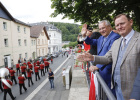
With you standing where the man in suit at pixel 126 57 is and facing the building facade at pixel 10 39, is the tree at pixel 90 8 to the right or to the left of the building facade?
right

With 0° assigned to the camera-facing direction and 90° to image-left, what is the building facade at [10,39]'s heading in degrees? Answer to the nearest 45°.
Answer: approximately 315°

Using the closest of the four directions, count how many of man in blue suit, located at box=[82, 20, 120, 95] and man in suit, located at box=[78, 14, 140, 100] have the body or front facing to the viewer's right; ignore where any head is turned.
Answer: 0

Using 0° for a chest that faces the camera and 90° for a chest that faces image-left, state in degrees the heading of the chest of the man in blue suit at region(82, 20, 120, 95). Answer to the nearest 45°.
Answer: approximately 45°

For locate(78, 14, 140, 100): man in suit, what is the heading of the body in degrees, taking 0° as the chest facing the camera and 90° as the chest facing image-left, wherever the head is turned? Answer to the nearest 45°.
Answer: approximately 45°

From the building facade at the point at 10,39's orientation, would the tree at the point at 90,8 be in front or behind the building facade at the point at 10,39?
in front

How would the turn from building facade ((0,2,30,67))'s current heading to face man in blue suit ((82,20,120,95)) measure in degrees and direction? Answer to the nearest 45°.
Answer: approximately 45° to its right

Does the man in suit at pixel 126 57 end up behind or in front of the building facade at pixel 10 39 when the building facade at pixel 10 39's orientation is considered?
in front

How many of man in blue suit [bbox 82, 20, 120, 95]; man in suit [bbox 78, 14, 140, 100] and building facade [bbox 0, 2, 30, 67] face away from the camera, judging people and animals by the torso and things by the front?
0

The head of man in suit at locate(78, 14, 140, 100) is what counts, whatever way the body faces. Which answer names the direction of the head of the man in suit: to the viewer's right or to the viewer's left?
to the viewer's left

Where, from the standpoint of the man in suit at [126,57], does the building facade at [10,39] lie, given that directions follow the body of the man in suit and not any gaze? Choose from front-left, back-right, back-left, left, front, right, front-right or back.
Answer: right

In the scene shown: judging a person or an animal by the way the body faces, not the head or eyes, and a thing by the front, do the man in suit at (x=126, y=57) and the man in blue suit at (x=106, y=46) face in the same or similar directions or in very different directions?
same or similar directions

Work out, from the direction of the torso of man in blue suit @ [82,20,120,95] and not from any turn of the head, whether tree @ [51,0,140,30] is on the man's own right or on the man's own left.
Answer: on the man's own right

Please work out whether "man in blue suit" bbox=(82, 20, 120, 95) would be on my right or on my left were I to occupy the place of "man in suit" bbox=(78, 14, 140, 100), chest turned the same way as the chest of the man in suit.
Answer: on my right
